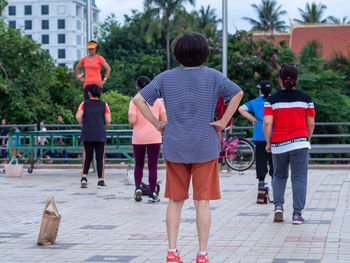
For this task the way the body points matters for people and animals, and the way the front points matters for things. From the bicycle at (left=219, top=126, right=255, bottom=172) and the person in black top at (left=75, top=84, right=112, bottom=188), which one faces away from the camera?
the person in black top

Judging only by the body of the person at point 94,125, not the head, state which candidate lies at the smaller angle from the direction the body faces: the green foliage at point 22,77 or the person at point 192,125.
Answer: the green foliage

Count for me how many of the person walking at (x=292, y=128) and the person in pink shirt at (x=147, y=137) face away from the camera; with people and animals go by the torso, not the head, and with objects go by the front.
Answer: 2

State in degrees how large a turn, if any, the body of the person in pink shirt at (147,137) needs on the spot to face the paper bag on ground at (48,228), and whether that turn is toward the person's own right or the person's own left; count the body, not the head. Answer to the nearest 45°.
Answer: approximately 180°

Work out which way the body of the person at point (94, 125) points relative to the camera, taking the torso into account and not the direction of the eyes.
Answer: away from the camera

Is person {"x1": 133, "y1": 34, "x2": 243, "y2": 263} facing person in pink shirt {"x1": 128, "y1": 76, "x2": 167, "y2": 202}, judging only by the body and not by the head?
yes

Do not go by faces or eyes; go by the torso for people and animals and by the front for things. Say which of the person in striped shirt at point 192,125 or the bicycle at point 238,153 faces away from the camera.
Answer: the person in striped shirt

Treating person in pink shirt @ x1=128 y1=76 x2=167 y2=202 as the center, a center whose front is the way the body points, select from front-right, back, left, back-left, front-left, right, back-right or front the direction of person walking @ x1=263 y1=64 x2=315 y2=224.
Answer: back-right

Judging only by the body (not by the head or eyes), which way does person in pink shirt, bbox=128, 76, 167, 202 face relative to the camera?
away from the camera

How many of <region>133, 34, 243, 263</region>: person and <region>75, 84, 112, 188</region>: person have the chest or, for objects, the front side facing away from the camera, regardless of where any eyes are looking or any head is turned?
2

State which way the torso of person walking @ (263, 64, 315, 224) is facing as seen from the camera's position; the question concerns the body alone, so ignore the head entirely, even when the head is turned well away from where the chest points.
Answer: away from the camera

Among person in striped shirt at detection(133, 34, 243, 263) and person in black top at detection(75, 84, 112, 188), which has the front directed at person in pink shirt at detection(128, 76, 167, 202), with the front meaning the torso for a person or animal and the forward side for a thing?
person in striped shirt at detection(133, 34, 243, 263)

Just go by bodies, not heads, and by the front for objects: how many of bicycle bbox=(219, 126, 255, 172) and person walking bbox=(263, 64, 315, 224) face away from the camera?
1

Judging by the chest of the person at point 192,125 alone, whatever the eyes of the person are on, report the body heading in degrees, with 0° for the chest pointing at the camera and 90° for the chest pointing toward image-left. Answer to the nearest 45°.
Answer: approximately 180°

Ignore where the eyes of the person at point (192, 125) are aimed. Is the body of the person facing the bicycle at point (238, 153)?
yes

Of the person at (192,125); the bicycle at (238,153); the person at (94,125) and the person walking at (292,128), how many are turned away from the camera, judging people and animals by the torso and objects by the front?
3
